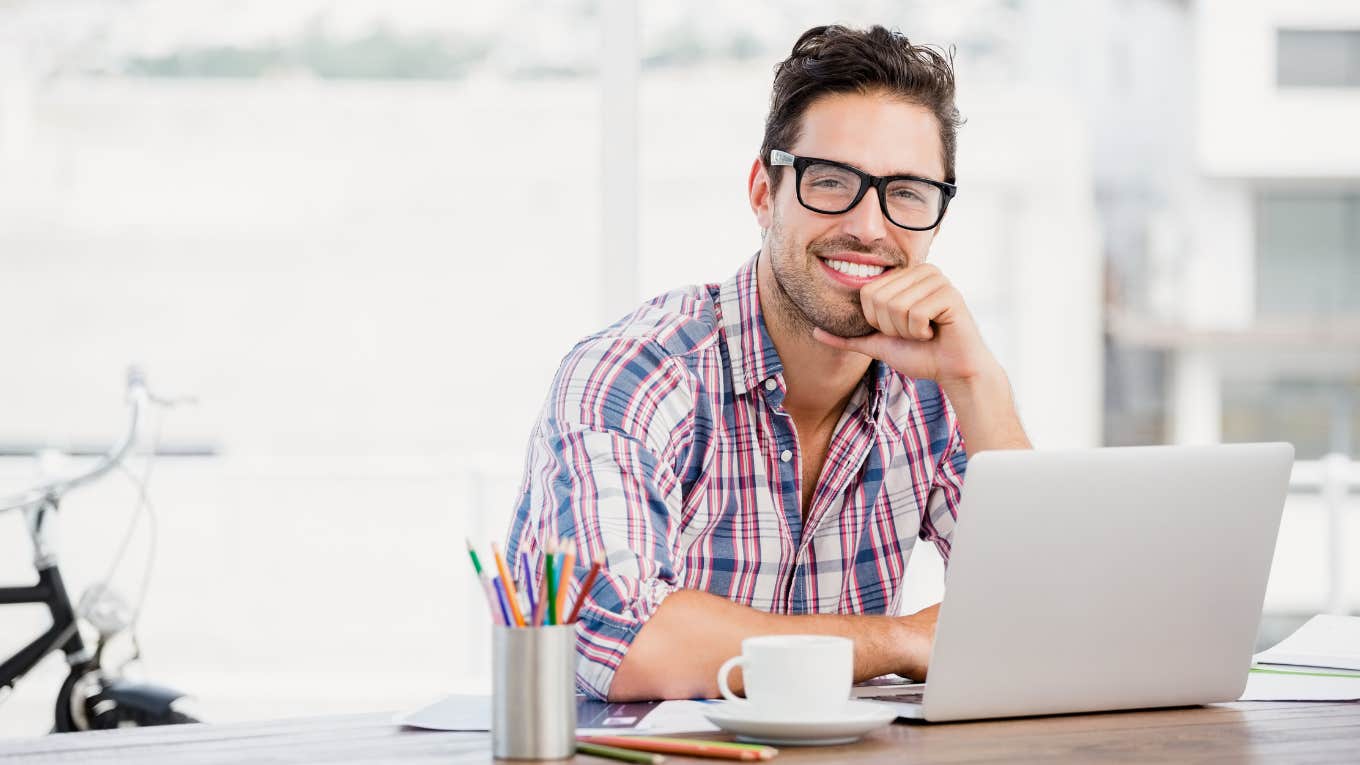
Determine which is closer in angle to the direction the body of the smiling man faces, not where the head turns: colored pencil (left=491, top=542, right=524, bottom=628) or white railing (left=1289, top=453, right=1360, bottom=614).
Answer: the colored pencil

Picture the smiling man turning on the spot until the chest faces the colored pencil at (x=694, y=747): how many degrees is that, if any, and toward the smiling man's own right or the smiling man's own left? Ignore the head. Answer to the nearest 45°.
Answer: approximately 45° to the smiling man's own right

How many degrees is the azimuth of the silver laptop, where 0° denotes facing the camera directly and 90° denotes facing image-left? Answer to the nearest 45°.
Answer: approximately 135°

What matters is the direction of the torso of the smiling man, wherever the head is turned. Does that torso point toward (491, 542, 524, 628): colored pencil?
no

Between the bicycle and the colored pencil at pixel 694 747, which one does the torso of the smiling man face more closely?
the colored pencil

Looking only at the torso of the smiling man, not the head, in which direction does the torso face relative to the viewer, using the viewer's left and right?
facing the viewer and to the right of the viewer

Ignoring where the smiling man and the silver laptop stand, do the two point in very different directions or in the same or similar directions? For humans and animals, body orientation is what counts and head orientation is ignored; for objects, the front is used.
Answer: very different directions

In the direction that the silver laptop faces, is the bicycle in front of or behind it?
in front

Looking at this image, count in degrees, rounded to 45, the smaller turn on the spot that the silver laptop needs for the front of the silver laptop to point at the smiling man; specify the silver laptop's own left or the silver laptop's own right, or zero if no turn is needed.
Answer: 0° — it already faces them

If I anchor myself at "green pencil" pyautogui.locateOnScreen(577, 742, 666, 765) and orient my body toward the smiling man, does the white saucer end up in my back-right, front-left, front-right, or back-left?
front-right
